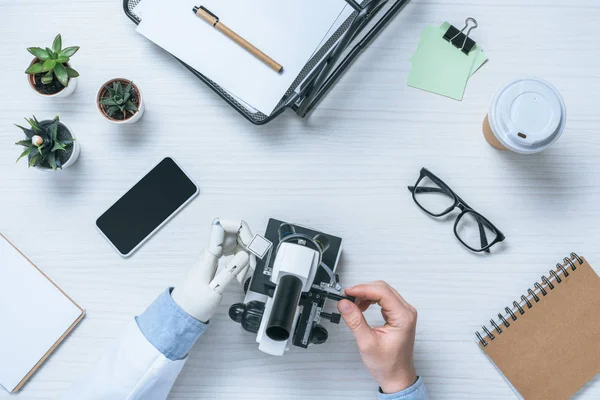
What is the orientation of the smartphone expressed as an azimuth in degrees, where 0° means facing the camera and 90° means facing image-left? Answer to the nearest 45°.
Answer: approximately 0°

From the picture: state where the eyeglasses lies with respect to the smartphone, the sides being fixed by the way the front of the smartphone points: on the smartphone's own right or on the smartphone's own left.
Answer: on the smartphone's own left

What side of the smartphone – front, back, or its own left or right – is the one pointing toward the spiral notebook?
left
